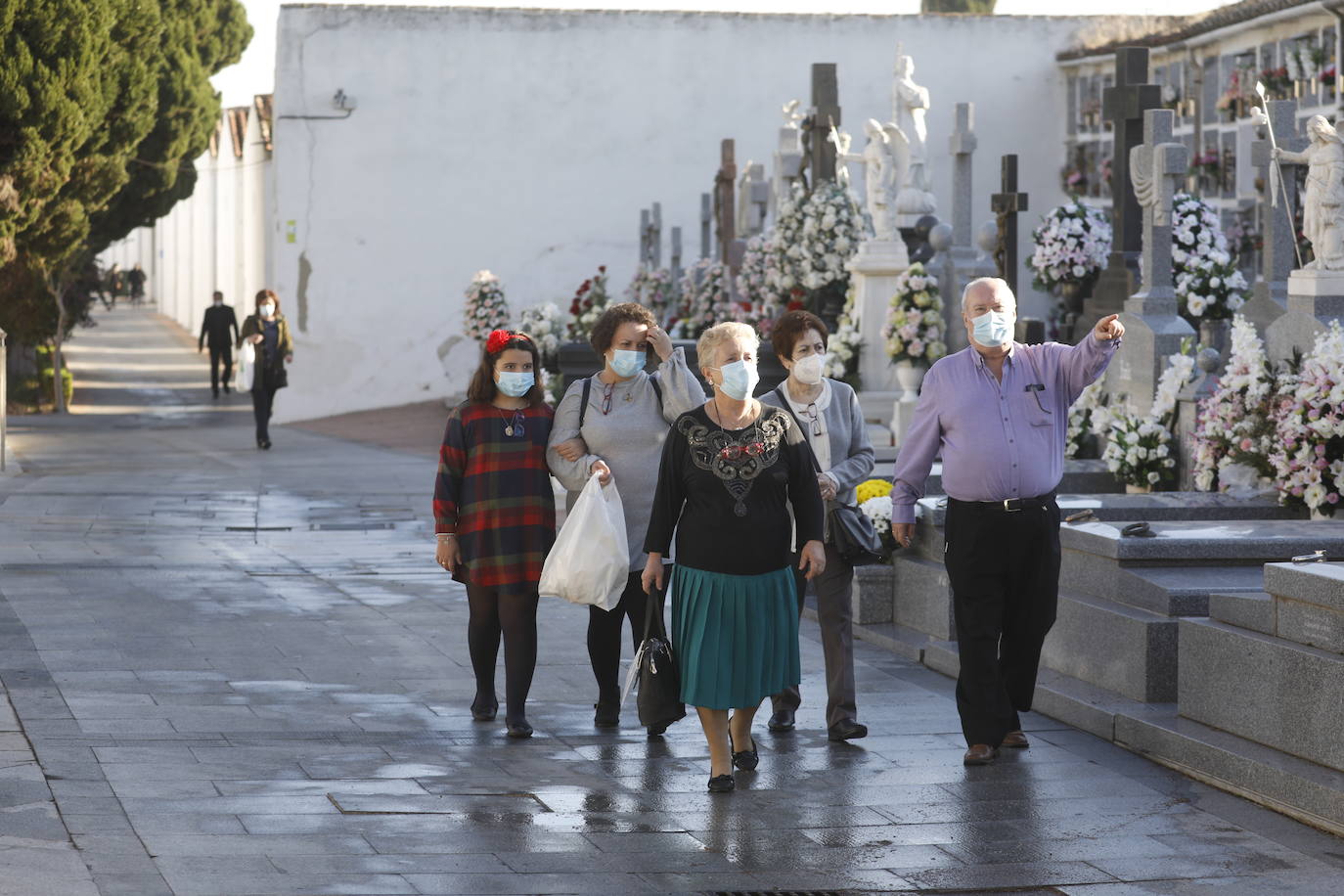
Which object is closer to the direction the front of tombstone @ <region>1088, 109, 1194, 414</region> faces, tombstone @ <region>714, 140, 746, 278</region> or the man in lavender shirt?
the man in lavender shirt

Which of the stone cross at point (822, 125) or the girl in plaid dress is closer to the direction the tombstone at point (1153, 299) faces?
the girl in plaid dress

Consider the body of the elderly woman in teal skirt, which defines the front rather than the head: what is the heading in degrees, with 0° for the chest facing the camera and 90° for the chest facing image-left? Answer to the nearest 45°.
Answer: approximately 0°

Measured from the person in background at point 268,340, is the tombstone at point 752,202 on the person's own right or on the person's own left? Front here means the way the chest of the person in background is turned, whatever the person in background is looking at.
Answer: on the person's own left

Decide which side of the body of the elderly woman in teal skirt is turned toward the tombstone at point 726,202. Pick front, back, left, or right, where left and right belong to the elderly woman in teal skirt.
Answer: back

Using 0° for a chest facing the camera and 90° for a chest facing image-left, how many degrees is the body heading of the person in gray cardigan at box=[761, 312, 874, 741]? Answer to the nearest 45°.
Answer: approximately 0°

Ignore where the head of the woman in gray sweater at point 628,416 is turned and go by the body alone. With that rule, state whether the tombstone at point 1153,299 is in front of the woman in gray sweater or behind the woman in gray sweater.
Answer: behind

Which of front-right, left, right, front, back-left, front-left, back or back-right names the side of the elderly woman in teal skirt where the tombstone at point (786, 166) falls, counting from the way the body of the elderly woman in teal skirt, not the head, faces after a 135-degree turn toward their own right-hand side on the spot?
front-right

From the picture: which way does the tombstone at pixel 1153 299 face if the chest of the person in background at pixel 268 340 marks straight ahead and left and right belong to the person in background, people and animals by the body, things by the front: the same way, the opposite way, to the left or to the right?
to the right

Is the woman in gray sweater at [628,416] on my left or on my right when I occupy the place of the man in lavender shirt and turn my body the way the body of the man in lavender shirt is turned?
on my right
